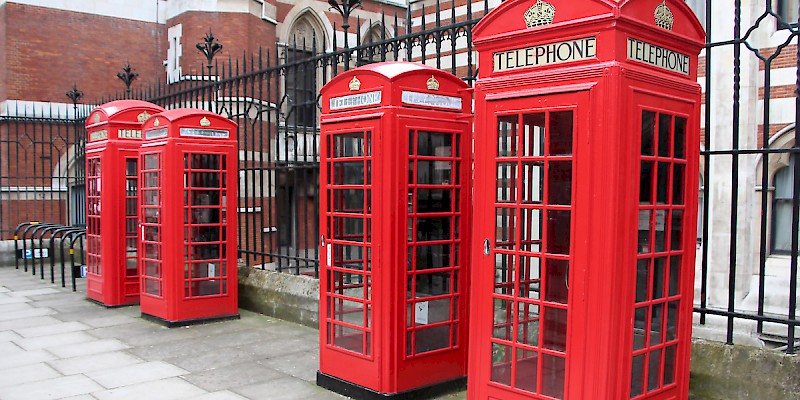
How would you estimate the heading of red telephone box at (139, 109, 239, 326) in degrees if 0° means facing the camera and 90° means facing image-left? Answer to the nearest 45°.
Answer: approximately 45°

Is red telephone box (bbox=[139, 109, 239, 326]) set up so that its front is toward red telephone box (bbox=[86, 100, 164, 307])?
no

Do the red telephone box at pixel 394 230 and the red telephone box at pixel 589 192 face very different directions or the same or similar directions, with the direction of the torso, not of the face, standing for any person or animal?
same or similar directions

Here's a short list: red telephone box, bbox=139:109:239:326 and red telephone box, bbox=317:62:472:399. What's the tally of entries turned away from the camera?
0

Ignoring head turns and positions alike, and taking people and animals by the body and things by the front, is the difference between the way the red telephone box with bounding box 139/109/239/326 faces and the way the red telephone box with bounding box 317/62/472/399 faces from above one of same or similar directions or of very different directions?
same or similar directions

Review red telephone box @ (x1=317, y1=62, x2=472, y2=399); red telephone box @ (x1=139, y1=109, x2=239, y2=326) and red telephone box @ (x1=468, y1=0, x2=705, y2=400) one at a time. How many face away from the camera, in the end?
0

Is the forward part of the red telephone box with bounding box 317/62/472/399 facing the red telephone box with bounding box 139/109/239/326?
no

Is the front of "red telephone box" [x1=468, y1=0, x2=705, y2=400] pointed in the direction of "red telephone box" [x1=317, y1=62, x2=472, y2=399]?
no

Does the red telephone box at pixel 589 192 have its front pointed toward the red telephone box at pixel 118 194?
no

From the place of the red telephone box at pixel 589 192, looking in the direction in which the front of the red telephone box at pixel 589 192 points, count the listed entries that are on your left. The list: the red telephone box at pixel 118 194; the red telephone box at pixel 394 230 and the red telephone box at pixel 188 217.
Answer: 0

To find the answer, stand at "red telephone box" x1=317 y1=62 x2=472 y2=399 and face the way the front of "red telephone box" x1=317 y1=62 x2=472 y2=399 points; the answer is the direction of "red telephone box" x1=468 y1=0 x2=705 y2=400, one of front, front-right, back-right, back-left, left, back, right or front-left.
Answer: left

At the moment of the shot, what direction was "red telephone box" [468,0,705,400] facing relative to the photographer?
facing the viewer and to the left of the viewer
